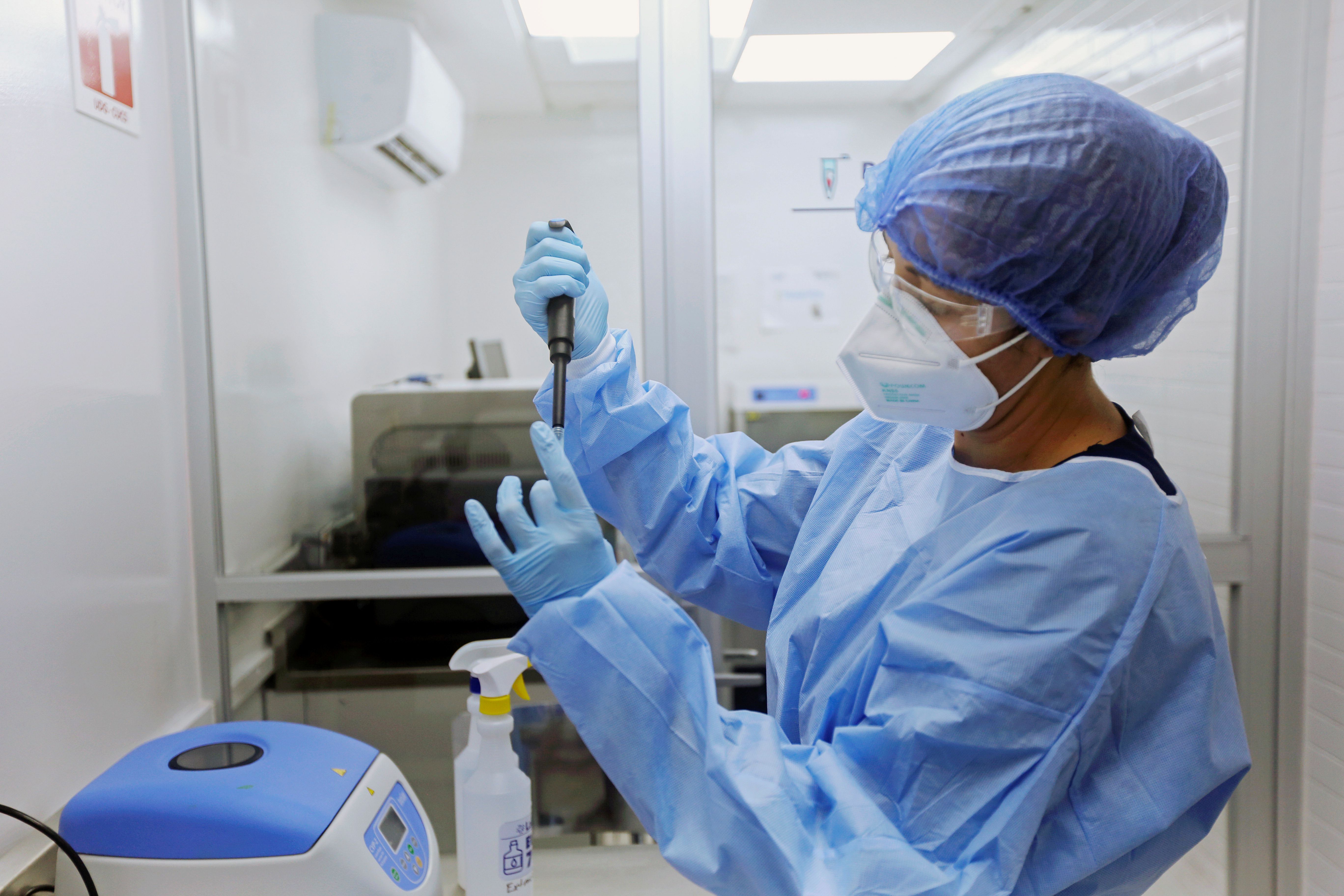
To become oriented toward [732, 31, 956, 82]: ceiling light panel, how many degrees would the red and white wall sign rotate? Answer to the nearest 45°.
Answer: approximately 45° to its left

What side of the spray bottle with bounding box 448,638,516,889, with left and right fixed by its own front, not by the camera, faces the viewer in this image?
right

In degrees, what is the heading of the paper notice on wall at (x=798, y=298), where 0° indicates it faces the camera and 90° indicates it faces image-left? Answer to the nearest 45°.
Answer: approximately 0°

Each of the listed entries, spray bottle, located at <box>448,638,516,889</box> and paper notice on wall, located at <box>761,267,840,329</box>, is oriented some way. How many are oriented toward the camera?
1

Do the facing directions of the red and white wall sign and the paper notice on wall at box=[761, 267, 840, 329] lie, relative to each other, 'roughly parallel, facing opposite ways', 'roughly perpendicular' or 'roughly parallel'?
roughly perpendicular

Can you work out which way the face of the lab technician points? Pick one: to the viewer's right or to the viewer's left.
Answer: to the viewer's left
